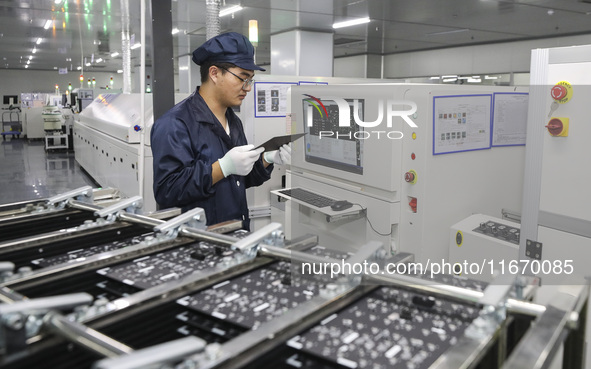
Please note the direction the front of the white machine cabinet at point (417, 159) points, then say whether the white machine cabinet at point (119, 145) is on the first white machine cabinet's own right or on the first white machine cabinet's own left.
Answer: on the first white machine cabinet's own right

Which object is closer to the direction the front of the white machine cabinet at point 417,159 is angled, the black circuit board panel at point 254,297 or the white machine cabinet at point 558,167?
the black circuit board panel

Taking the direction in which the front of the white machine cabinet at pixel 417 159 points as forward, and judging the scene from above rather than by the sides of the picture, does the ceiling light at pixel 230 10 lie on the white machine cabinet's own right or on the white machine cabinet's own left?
on the white machine cabinet's own right

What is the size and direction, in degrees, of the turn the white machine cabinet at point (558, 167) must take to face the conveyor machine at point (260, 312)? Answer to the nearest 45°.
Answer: approximately 45° to its left

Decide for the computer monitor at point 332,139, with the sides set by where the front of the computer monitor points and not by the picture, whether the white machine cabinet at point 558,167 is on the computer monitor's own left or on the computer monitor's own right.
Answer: on the computer monitor's own left
